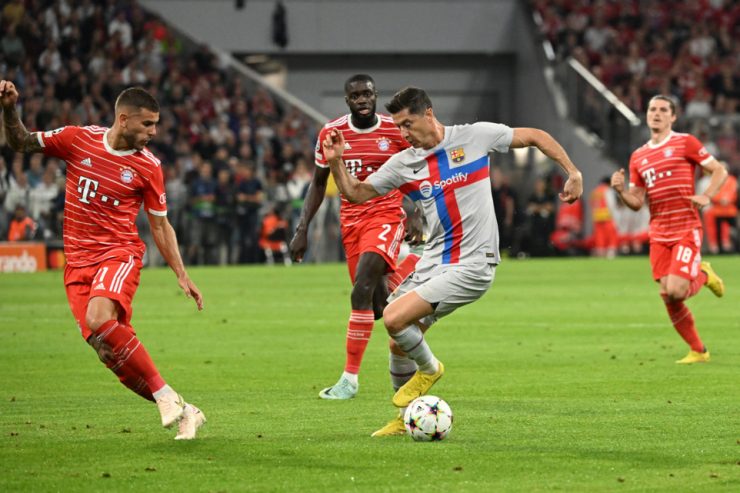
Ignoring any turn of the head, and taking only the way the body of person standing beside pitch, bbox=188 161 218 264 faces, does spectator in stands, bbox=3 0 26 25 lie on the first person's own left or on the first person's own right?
on the first person's own right

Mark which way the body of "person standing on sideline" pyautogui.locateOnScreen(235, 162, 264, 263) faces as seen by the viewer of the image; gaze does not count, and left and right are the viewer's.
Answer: facing the viewer

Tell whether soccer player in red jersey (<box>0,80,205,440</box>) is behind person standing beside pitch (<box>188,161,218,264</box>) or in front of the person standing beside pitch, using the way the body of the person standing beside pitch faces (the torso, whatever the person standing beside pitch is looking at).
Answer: in front

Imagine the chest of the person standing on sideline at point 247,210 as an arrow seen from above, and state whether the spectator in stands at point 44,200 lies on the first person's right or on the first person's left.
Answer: on the first person's right

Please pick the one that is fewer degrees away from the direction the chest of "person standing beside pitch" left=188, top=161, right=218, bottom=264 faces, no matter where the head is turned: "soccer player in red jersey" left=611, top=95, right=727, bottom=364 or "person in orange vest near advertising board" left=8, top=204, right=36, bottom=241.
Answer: the soccer player in red jersey

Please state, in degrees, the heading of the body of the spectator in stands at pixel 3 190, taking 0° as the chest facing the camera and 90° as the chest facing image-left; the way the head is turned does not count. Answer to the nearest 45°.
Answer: approximately 0°

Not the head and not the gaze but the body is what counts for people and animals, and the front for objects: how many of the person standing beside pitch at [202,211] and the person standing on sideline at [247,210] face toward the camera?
2

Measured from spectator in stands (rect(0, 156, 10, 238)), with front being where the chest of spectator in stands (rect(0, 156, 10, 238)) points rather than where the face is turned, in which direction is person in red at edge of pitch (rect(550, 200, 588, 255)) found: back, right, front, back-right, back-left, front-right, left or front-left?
left

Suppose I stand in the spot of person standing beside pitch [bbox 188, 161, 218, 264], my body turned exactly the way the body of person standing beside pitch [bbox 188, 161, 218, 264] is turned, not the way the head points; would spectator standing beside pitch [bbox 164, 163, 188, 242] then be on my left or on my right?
on my right

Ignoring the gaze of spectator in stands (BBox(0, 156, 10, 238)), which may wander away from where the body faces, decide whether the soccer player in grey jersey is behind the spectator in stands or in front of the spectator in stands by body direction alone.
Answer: in front

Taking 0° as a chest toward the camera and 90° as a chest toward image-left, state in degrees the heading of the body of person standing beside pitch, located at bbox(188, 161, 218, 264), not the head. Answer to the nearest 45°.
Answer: approximately 0°

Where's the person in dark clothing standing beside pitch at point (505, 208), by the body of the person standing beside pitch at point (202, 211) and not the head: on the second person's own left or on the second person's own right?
on the second person's own left

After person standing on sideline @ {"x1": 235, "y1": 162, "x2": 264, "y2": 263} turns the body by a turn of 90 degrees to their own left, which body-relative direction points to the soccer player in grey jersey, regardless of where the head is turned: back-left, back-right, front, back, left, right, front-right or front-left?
right

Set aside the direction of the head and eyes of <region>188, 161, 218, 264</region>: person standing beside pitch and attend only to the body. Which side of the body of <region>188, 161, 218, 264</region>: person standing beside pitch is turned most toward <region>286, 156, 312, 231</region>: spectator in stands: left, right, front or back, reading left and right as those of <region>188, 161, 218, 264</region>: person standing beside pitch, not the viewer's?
left
